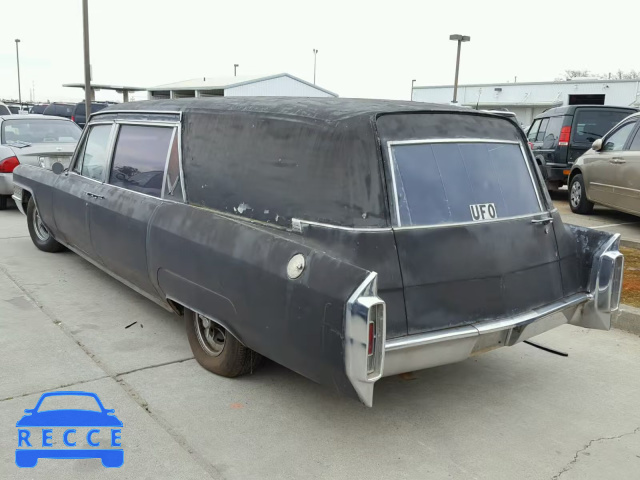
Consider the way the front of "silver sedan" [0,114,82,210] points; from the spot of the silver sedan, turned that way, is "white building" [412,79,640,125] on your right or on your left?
on your right

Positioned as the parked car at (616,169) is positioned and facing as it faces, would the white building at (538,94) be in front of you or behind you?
in front

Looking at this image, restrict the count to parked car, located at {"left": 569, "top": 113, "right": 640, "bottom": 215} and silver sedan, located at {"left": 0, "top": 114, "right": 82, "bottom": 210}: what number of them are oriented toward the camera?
0

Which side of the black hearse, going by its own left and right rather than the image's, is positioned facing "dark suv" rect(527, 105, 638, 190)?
right

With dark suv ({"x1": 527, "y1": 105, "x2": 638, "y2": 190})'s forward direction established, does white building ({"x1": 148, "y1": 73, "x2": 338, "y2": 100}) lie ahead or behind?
ahead

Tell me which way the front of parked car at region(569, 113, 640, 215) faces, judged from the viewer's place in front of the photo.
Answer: facing away from the viewer and to the left of the viewer

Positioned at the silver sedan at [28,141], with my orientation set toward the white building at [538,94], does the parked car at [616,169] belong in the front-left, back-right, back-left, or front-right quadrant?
front-right

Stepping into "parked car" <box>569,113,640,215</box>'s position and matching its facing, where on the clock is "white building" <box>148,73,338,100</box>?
The white building is roughly at 12 o'clock from the parked car.

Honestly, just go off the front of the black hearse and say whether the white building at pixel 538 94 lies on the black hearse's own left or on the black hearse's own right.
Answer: on the black hearse's own right

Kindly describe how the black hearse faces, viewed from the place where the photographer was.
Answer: facing away from the viewer and to the left of the viewer

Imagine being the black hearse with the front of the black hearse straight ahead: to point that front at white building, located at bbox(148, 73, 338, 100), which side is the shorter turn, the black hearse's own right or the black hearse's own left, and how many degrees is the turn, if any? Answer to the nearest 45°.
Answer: approximately 45° to the black hearse's own right

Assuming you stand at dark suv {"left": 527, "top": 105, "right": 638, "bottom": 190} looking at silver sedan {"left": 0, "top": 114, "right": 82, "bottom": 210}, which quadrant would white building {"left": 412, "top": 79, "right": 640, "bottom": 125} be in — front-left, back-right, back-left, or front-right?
back-right
